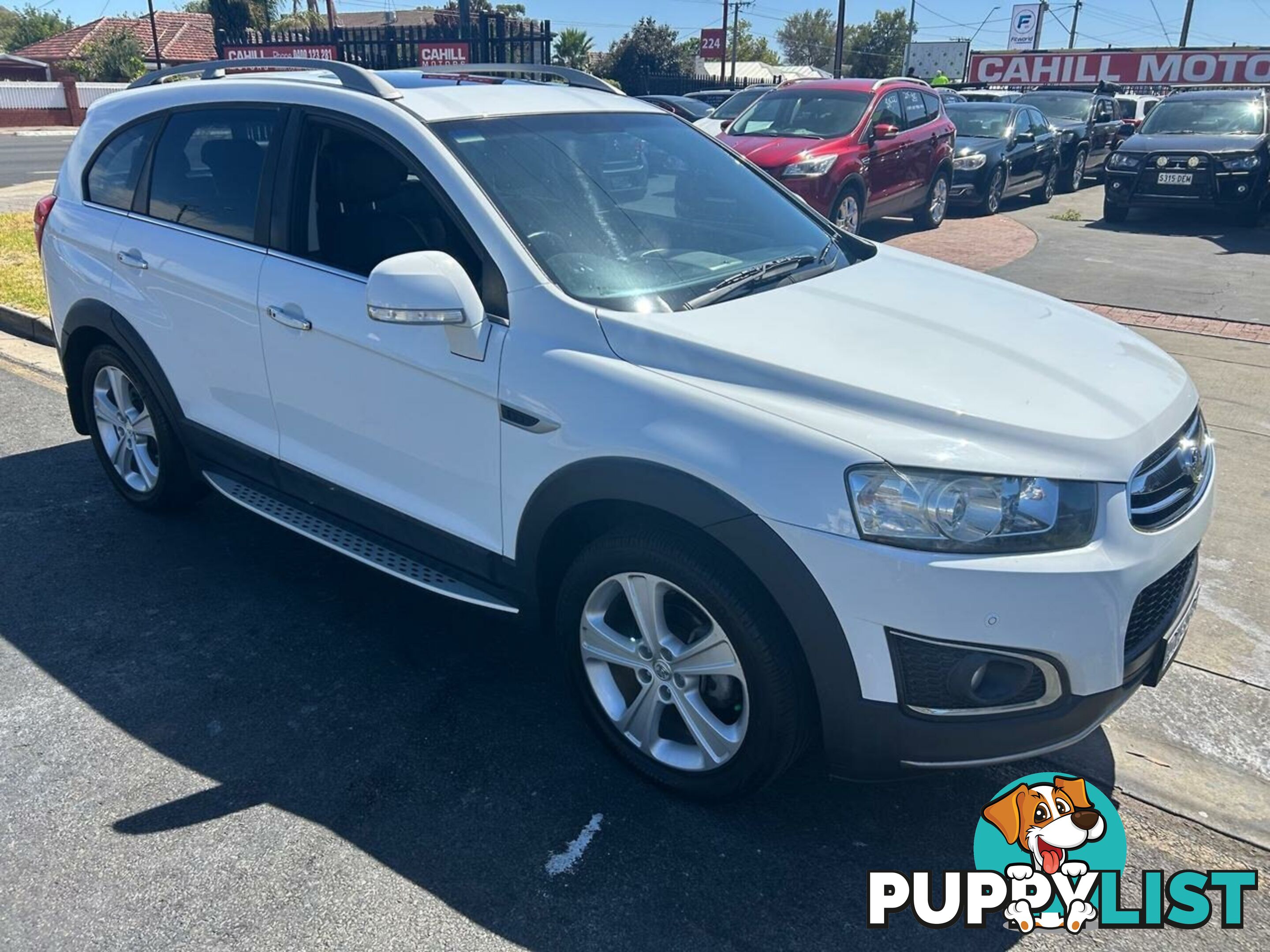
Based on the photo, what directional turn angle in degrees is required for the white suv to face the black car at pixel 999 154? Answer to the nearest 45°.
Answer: approximately 135° to its left

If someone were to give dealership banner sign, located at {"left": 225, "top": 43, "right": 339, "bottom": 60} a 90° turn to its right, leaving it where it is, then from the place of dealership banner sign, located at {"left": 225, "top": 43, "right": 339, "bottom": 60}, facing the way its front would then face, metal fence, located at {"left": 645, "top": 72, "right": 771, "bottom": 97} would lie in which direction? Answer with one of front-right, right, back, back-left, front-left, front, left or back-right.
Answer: back-right

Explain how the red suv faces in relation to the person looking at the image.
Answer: facing the viewer and to the left of the viewer

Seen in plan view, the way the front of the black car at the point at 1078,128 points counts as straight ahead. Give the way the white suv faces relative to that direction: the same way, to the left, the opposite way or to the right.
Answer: to the left

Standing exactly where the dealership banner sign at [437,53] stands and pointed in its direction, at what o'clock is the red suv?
The red suv is roughly at 11 o'clock from the dealership banner sign.

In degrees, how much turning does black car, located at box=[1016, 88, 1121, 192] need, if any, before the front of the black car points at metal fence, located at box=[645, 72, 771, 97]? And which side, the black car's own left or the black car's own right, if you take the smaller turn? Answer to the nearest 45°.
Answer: approximately 90° to the black car's own right

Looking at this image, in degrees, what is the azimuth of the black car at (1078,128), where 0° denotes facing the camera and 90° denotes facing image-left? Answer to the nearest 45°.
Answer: approximately 45°

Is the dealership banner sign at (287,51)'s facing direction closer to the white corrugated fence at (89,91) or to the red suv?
the red suv

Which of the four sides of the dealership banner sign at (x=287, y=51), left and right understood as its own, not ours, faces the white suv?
front

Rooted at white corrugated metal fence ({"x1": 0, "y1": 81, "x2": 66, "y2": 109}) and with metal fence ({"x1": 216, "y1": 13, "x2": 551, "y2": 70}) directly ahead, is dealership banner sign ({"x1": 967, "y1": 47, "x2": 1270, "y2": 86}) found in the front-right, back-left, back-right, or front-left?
front-left

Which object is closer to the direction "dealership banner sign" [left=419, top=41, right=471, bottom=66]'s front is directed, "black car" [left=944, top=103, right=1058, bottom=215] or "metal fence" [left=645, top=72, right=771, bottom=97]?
the black car

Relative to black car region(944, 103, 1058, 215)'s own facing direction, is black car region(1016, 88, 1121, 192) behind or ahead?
behind

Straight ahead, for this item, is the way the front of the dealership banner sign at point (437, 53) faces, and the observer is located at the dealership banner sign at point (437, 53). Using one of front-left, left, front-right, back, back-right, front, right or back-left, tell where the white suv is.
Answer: front

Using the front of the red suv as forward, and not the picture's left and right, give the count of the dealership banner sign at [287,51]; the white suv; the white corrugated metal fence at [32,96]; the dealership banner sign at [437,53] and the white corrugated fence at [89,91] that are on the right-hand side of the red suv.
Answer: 4

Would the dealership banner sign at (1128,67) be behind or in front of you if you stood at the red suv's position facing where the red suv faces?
behind

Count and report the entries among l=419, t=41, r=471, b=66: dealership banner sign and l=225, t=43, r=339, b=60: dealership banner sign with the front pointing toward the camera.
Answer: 2

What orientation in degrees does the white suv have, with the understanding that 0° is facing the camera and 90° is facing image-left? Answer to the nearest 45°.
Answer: approximately 315°

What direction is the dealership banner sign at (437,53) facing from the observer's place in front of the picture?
facing the viewer
